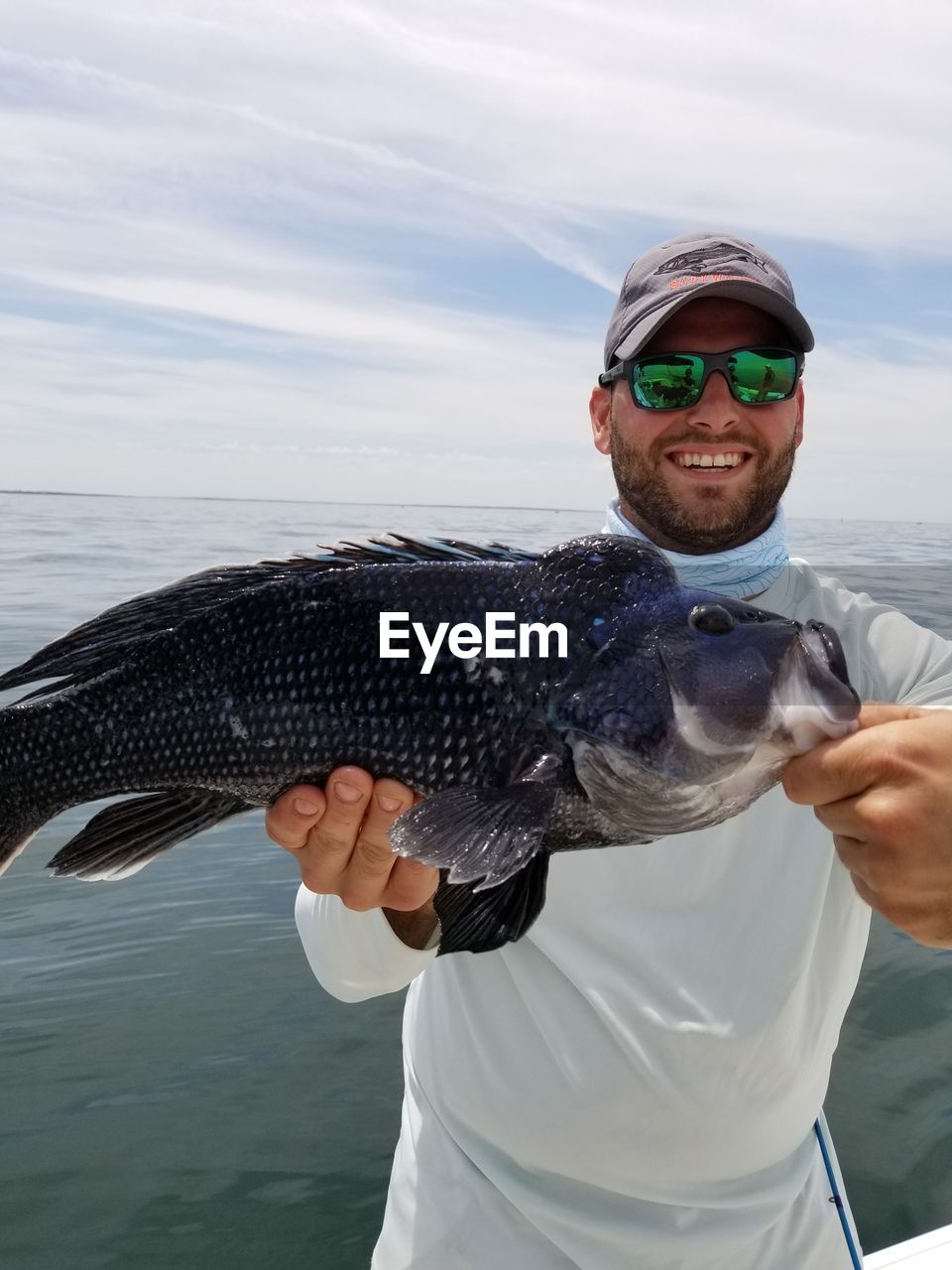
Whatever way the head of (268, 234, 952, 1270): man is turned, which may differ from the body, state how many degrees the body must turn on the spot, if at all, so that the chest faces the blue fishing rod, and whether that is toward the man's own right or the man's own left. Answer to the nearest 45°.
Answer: approximately 90° to the man's own left

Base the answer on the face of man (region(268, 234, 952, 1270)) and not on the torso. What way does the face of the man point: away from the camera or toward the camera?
toward the camera

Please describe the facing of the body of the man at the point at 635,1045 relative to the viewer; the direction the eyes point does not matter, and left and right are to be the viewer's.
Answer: facing the viewer
